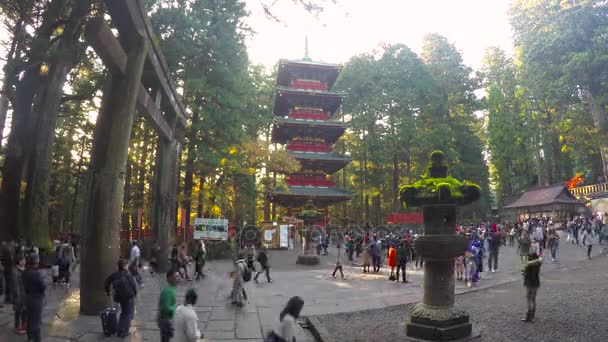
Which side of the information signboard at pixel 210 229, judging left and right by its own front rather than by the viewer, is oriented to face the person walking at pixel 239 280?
front

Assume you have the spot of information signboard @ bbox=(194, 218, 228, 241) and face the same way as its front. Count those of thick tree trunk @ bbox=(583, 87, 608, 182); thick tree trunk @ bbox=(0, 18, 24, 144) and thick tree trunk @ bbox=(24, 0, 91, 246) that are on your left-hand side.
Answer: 1

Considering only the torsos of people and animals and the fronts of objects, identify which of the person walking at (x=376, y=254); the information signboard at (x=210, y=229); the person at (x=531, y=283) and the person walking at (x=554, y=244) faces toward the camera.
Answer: the information signboard

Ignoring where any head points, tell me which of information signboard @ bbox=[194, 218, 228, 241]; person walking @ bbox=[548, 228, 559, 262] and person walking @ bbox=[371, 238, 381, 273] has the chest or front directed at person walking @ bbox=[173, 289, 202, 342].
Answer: the information signboard

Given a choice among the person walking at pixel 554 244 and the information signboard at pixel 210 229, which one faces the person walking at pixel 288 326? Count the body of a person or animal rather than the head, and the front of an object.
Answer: the information signboard
